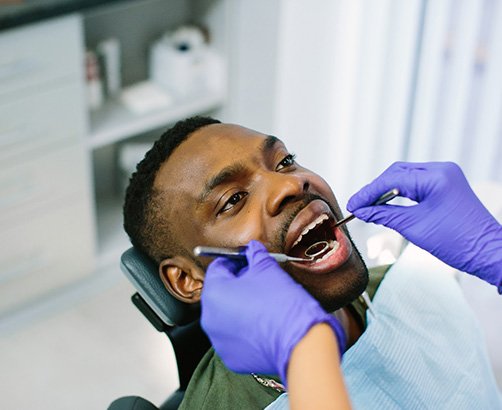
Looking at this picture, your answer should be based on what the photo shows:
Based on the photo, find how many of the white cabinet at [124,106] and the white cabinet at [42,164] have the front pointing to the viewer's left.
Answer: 0

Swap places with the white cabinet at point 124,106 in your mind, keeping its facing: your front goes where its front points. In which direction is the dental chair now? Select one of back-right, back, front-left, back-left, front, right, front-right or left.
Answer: front-right

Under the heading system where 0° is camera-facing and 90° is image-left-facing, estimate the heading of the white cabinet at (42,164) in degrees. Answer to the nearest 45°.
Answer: approximately 315°

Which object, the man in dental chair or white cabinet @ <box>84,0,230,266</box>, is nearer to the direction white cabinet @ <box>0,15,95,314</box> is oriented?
the man in dental chair

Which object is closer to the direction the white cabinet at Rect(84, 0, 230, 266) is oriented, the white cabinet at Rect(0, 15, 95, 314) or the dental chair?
the dental chair

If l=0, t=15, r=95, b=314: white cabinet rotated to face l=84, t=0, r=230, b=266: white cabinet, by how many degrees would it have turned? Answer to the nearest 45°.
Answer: approximately 90° to its left

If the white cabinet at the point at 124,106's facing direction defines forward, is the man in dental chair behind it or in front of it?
in front

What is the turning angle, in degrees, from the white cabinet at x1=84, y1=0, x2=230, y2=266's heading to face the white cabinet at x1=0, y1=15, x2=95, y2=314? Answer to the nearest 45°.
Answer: approximately 90° to its right

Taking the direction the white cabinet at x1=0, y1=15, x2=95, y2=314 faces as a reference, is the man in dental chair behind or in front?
in front

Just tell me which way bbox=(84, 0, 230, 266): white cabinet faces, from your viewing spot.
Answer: facing the viewer and to the right of the viewer
